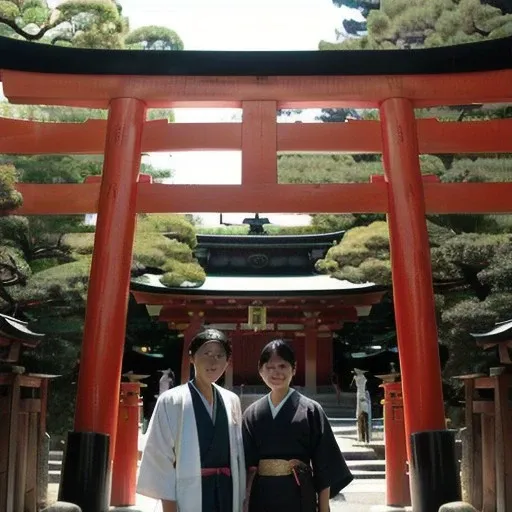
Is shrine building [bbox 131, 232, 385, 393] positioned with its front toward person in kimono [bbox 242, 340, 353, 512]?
yes

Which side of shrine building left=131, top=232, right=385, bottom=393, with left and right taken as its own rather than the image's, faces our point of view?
front

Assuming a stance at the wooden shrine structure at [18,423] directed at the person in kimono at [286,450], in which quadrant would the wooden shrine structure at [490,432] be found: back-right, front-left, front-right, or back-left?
front-left

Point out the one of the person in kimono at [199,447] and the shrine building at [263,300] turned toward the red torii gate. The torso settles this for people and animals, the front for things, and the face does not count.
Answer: the shrine building

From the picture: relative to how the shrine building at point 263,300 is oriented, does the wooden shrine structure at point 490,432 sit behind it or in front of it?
in front

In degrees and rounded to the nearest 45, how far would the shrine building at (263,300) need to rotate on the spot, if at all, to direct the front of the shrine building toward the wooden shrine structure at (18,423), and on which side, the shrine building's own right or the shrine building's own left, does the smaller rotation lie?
0° — it already faces it

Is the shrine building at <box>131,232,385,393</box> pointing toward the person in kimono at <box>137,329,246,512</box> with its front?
yes

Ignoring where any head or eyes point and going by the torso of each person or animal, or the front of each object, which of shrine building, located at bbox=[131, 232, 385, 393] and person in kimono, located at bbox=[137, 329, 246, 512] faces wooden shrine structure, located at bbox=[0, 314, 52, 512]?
the shrine building

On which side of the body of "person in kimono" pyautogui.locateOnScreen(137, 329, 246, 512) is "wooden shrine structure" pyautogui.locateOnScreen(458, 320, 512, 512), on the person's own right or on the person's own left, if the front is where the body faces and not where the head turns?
on the person's own left

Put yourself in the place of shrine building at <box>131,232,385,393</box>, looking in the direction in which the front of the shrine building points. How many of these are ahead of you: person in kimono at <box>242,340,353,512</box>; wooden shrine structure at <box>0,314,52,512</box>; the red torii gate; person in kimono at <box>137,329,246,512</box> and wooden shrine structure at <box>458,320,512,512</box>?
5

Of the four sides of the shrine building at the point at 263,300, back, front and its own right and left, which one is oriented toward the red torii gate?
front

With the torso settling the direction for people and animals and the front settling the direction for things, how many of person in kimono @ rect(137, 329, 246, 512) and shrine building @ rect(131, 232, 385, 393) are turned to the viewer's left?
0

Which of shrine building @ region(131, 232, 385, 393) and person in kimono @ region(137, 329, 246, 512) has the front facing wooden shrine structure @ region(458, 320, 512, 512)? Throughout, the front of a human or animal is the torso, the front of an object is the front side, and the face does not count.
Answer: the shrine building

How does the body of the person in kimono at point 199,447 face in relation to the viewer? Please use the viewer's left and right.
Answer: facing the viewer and to the right of the viewer
